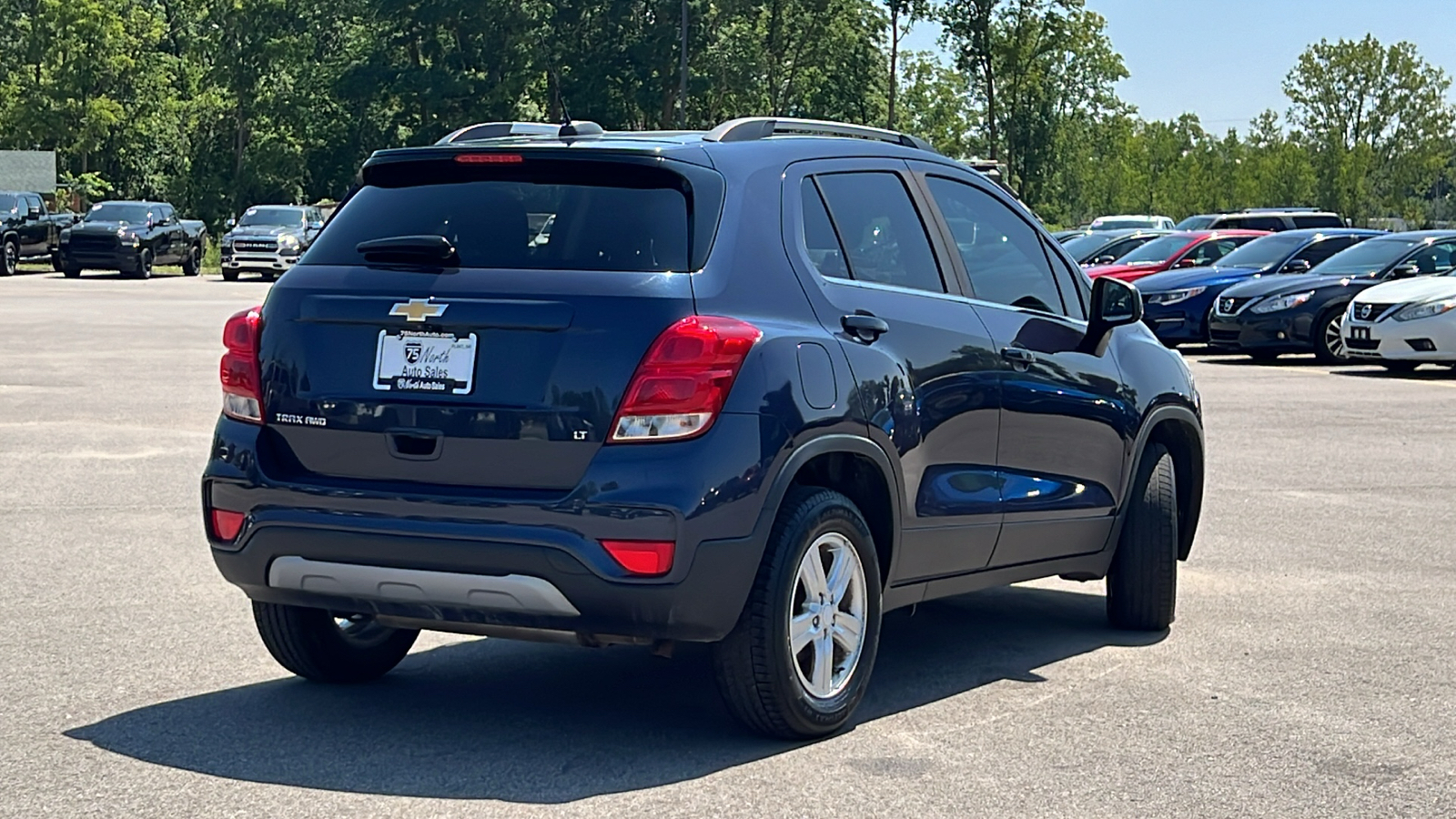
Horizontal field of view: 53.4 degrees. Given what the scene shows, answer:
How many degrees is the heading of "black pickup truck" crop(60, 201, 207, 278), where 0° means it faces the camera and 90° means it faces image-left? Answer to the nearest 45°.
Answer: approximately 45°

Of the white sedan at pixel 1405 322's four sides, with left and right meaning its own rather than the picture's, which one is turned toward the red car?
right

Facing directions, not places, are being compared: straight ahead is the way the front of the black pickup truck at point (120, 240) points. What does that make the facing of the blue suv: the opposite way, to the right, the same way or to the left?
the opposite way

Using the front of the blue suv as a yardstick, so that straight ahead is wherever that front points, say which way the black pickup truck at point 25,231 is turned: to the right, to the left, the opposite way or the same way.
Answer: the opposite way

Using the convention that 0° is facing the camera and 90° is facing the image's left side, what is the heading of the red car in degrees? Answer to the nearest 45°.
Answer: approximately 45°

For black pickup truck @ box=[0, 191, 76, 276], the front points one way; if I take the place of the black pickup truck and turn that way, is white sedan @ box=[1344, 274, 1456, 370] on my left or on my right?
on my left

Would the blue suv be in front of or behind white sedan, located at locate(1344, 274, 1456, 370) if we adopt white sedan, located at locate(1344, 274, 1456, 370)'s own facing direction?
in front

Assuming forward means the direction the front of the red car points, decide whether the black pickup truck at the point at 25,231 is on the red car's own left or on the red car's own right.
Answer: on the red car's own right

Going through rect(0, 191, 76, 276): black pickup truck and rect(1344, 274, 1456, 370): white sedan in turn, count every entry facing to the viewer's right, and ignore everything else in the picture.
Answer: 0

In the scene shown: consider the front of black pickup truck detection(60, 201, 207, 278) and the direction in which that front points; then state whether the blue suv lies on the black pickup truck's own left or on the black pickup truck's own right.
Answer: on the black pickup truck's own left

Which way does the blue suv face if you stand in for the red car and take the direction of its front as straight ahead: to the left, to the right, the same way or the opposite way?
the opposite way

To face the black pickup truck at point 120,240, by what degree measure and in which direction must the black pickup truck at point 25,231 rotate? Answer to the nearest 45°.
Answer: approximately 90° to its left

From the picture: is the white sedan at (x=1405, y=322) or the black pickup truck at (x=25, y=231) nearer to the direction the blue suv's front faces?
the white sedan

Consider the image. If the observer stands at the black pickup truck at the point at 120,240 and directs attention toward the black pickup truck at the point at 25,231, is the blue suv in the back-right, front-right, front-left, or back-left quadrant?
back-left
